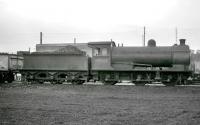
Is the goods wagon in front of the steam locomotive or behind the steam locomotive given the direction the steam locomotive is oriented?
behind

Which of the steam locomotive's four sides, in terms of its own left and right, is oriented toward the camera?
right
